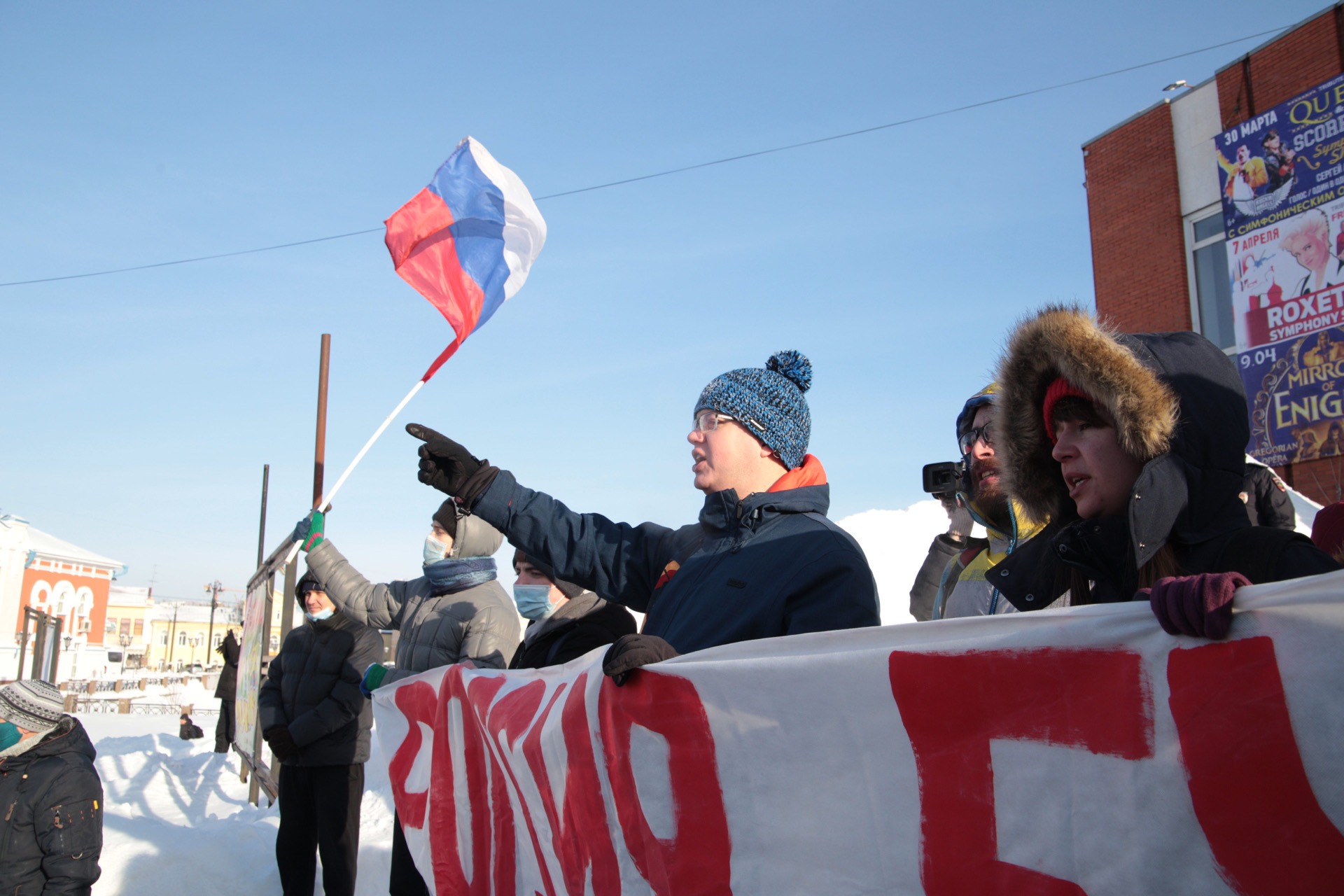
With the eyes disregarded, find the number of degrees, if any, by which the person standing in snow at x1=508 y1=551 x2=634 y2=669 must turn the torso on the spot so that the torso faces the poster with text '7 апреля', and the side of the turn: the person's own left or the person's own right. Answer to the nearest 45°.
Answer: approximately 180°

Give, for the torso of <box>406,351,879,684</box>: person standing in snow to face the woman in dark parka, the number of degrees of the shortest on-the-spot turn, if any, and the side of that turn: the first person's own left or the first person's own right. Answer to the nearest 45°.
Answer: approximately 90° to the first person's own left

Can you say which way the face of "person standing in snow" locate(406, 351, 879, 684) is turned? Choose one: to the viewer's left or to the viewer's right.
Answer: to the viewer's left

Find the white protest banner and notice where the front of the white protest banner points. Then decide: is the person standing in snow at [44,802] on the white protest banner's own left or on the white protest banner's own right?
on the white protest banner's own right

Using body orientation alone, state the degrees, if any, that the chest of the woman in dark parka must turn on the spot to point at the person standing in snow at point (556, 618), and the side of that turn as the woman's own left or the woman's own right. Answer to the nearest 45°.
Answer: approximately 90° to the woman's own right
